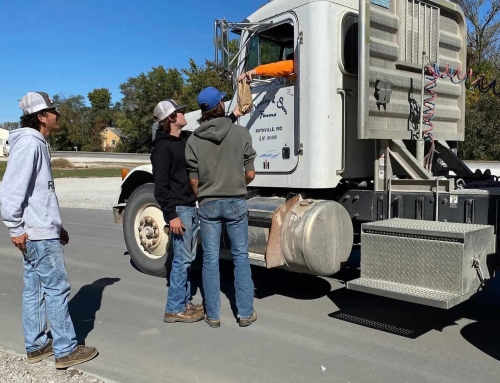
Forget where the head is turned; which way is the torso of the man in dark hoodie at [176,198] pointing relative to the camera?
to the viewer's right

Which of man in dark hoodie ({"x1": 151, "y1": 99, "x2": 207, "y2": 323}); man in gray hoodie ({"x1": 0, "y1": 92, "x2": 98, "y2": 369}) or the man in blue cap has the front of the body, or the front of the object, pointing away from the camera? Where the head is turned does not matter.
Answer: the man in blue cap

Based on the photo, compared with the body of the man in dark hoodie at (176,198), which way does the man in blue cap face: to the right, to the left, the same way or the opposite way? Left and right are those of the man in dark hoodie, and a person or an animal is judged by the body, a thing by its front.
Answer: to the left

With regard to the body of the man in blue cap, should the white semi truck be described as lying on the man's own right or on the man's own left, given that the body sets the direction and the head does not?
on the man's own right

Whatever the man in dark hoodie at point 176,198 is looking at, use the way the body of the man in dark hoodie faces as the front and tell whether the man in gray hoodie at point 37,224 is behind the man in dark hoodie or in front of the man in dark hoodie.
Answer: behind

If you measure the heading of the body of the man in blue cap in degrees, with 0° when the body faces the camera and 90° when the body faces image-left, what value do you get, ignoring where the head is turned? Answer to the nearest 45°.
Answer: approximately 180°

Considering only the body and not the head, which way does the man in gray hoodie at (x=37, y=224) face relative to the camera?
to the viewer's right

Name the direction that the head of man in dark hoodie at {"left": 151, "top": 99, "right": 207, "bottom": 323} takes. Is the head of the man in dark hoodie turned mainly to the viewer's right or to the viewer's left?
to the viewer's right

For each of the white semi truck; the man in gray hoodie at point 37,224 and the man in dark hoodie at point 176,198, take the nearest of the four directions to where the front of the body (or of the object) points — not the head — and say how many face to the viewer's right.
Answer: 2

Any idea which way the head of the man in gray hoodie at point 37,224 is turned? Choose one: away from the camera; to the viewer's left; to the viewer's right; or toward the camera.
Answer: to the viewer's right

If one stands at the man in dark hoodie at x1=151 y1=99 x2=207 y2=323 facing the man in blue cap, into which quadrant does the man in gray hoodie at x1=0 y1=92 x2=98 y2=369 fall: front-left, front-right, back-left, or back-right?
back-right

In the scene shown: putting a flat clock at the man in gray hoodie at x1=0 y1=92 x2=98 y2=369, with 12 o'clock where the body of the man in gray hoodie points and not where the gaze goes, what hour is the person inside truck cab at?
The person inside truck cab is roughly at 11 o'clock from the man in gray hoodie.

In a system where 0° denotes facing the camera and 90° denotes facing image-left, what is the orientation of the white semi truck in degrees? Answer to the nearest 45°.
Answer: approximately 135°

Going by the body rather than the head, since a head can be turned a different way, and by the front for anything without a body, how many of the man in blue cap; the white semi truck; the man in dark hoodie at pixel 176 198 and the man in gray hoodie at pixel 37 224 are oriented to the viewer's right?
2
